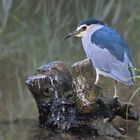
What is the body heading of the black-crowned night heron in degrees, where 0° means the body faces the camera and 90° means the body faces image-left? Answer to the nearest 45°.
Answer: approximately 90°
